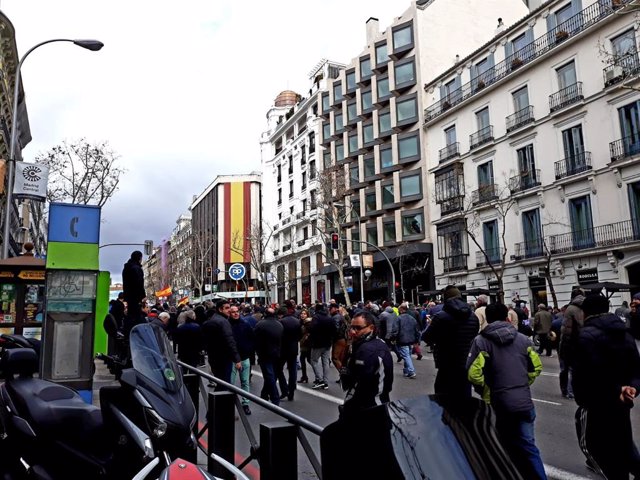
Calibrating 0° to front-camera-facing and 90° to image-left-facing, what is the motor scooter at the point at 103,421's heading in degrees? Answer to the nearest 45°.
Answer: approximately 315°

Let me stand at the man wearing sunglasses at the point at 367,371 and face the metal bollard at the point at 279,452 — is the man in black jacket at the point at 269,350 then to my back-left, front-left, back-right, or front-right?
back-right

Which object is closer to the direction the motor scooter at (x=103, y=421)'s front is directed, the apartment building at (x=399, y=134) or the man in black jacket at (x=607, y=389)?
the man in black jacket

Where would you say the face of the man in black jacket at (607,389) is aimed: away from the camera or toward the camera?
away from the camera

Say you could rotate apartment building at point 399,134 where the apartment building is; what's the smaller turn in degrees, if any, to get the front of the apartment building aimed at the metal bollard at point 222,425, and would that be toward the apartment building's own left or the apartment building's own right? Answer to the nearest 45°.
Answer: approximately 45° to the apartment building's own left

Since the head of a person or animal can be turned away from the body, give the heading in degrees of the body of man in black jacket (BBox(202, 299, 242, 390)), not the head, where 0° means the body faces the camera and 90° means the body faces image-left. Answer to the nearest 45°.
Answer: approximately 225°

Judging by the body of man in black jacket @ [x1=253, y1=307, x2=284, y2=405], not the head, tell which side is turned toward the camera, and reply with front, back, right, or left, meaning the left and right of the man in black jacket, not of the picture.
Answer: back

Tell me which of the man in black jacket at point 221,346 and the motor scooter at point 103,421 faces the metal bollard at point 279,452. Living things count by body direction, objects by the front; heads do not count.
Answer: the motor scooter

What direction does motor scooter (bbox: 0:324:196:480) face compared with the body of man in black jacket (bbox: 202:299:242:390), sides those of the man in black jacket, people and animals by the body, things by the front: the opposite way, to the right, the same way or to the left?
to the right

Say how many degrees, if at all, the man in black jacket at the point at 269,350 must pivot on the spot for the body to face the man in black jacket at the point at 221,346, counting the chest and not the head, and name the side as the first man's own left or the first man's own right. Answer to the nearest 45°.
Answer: approximately 135° to the first man's own left
